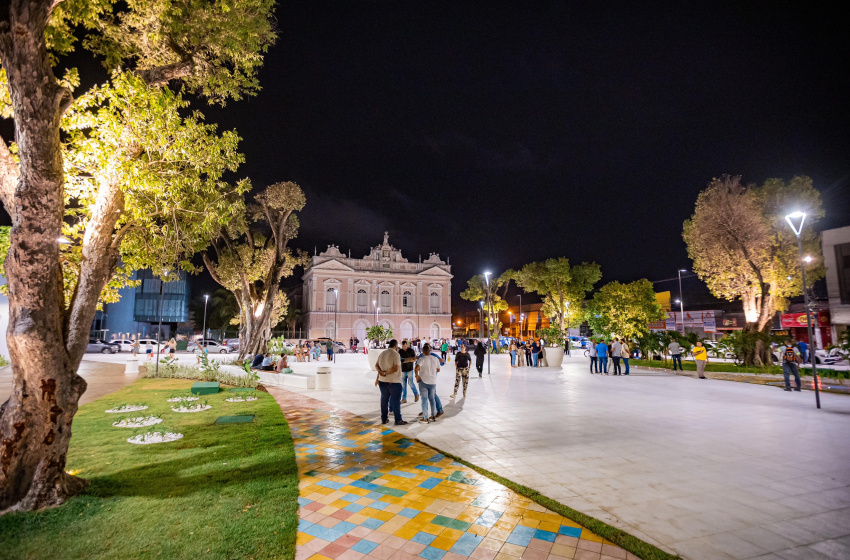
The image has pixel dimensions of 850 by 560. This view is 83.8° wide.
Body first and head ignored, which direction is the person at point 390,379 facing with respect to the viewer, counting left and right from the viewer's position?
facing away from the viewer and to the right of the viewer

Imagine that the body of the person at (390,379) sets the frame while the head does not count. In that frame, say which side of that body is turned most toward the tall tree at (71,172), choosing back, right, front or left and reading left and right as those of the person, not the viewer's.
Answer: back

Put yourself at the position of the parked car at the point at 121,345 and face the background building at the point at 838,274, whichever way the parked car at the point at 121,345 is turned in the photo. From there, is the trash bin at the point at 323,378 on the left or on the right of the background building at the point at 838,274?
right

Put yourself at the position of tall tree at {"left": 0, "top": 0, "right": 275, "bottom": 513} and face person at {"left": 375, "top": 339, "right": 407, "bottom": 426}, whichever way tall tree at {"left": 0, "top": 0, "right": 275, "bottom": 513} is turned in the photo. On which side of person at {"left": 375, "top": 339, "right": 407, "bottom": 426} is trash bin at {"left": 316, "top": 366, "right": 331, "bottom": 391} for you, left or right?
left
